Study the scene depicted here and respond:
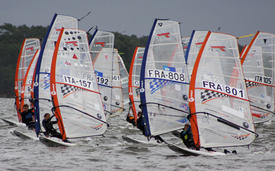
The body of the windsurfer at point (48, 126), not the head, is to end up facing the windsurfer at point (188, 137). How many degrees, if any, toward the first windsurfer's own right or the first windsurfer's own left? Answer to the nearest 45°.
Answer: approximately 45° to the first windsurfer's own right

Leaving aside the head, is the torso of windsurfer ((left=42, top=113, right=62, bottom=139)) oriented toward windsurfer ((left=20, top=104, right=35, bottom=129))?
no

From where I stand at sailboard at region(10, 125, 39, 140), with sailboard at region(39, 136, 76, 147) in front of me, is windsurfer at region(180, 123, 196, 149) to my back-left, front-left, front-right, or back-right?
front-left

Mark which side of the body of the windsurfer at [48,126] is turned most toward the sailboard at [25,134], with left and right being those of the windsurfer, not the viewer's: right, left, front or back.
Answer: back
